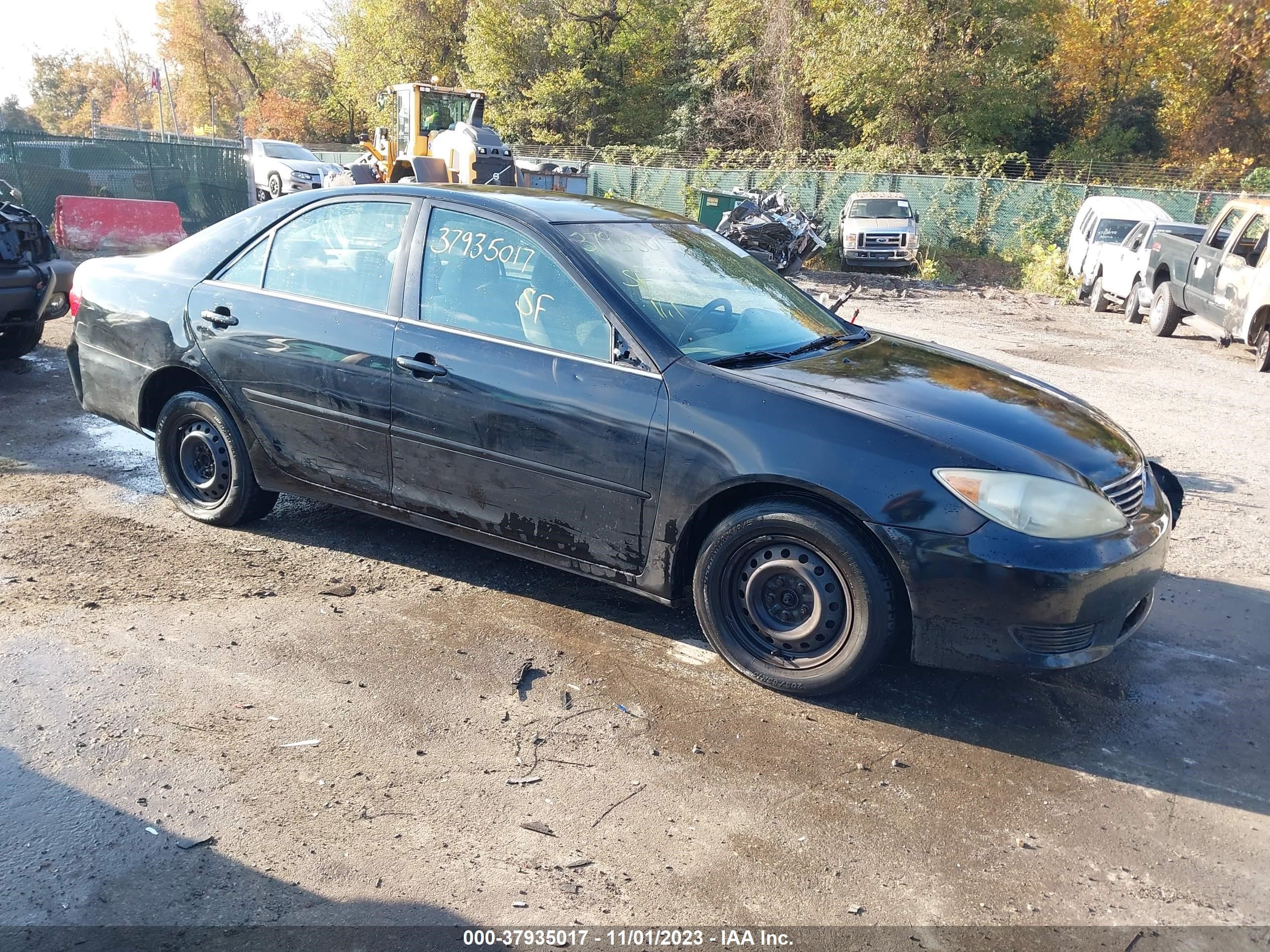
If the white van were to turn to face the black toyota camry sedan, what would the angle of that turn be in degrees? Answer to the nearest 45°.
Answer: approximately 45° to its right

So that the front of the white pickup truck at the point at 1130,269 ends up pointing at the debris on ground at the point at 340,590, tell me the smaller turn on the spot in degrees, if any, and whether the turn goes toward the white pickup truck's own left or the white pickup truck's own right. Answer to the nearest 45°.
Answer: approximately 45° to the white pickup truck's own right

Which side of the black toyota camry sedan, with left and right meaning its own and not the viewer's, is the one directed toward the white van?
left

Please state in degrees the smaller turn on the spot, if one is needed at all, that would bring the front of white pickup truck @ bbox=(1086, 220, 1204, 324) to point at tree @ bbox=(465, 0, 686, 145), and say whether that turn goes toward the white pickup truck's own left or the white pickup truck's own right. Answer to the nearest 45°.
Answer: approximately 180°

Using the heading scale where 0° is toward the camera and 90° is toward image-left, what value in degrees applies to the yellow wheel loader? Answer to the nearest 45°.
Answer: approximately 135°

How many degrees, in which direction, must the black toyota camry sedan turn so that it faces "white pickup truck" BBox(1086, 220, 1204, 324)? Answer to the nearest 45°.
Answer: approximately 90° to its left

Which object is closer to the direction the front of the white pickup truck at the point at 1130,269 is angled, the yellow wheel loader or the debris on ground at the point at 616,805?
the debris on ground

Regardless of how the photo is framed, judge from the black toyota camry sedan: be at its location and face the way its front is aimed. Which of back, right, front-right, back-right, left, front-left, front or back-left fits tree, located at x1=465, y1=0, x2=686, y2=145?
back-left

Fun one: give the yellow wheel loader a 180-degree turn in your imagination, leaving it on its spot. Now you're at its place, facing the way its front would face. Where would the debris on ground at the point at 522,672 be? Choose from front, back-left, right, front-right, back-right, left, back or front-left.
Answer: front-right

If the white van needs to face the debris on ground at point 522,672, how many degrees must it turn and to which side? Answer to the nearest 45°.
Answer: approximately 45° to its right

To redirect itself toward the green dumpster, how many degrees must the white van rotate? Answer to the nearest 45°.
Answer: approximately 135° to its right
